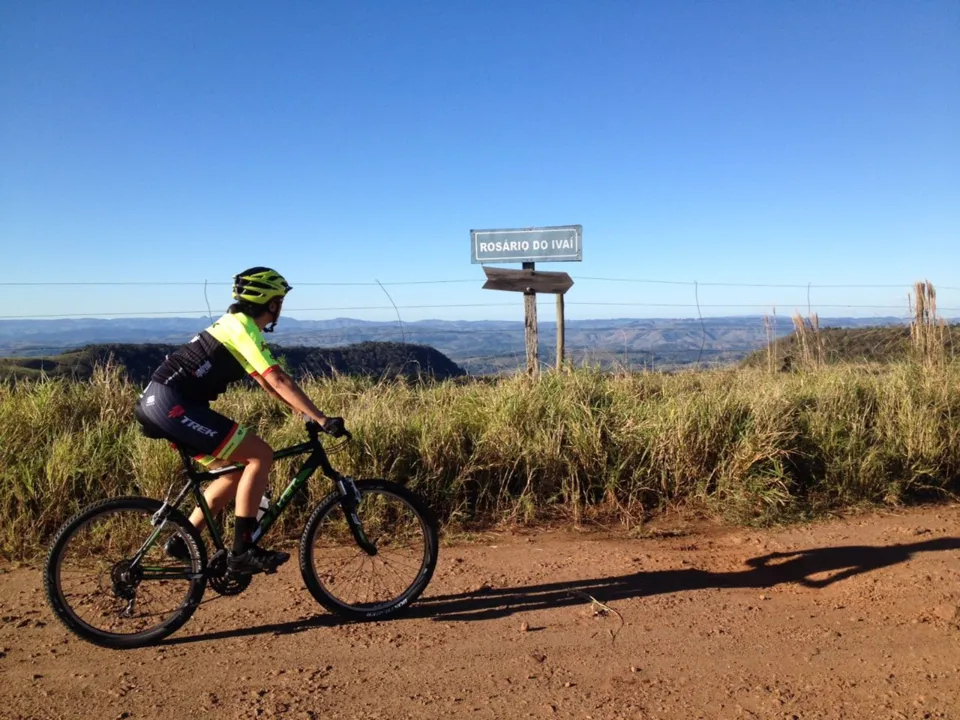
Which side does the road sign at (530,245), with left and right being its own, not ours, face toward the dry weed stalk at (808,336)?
left

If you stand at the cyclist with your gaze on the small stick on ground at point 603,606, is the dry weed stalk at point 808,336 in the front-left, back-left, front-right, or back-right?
front-left

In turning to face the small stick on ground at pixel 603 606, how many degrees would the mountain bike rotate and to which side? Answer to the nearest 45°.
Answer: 0° — it already faces it

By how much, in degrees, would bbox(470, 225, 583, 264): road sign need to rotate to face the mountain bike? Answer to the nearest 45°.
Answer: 0° — it already faces it

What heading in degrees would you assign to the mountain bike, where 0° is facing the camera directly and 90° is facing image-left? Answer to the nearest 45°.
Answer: approximately 270°

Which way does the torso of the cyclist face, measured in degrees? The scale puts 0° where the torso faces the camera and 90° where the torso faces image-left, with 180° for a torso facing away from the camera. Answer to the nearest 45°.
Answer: approximately 270°

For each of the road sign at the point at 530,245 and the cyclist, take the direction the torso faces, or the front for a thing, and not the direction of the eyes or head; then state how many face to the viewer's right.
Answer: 1

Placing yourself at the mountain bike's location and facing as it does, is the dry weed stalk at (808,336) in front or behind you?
in front

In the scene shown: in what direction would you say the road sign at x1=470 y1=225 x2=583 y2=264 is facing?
toward the camera

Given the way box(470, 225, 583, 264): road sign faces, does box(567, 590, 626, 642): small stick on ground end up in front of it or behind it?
in front

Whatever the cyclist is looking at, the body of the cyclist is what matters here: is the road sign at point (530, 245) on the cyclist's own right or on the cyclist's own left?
on the cyclist's own left

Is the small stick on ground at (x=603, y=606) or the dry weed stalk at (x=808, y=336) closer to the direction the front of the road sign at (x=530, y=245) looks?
the small stick on ground
